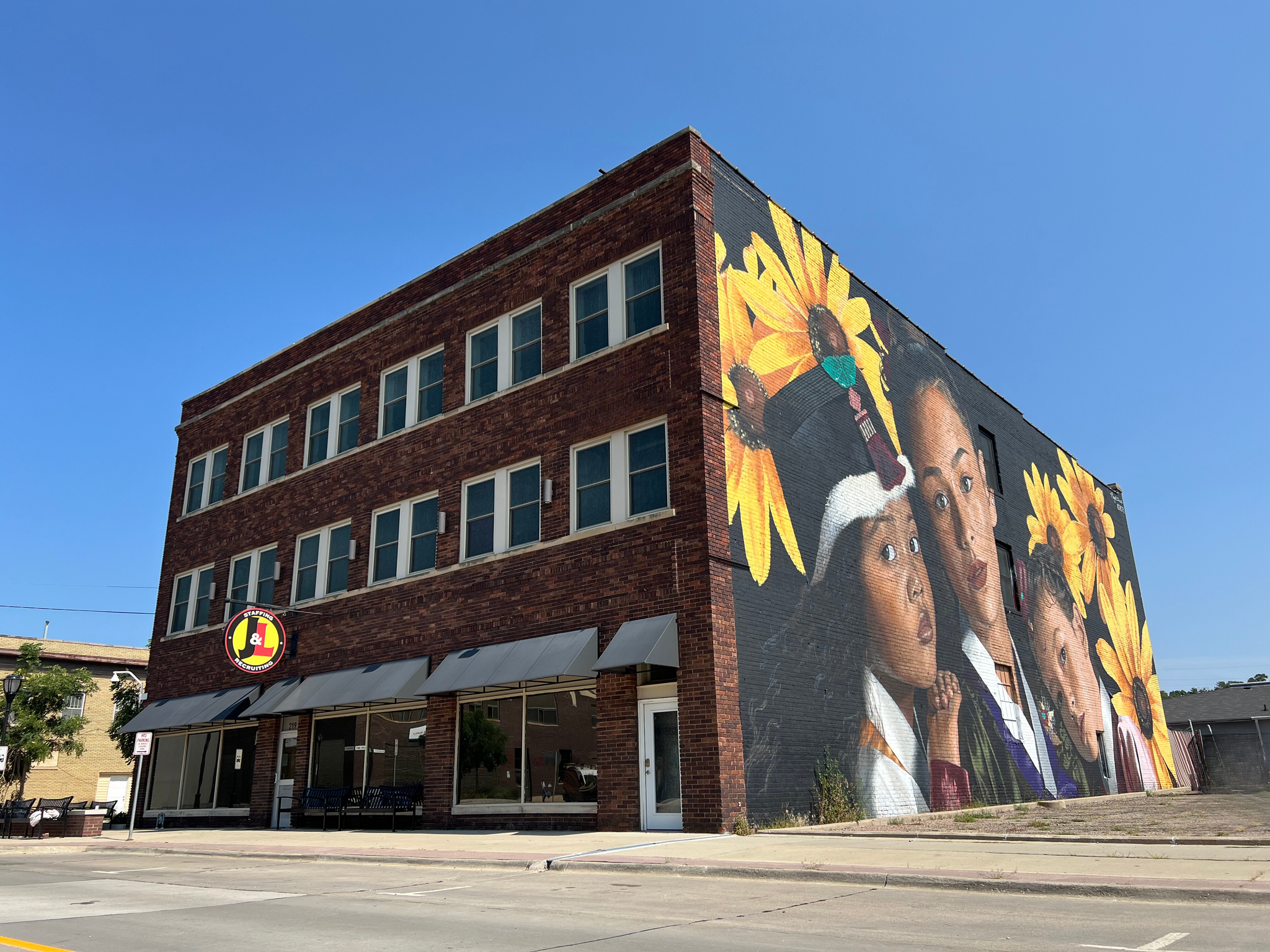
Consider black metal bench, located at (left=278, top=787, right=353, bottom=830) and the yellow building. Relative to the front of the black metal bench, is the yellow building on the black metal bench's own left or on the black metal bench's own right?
on the black metal bench's own right

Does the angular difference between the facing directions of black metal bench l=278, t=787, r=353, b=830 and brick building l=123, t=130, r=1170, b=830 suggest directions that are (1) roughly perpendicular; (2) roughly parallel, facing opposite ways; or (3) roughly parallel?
roughly parallel

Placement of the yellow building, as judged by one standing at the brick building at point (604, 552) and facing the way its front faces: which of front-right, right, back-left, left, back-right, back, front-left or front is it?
right

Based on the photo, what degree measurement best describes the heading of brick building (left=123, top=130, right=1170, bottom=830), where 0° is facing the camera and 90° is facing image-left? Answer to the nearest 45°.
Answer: approximately 45°

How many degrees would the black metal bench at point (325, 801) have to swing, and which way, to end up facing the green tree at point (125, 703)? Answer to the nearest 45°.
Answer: approximately 90° to its right

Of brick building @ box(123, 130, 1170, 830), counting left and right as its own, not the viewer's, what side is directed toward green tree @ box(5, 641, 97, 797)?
right

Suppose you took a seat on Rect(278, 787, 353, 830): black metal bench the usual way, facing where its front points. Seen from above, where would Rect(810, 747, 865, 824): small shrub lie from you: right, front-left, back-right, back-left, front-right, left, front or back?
left

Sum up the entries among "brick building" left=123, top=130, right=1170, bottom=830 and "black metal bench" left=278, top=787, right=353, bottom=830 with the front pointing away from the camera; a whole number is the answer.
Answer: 0

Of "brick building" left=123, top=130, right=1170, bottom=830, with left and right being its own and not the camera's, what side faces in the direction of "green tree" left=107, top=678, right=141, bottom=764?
right

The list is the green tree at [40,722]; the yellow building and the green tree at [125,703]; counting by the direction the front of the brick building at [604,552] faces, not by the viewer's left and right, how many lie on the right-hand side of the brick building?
3

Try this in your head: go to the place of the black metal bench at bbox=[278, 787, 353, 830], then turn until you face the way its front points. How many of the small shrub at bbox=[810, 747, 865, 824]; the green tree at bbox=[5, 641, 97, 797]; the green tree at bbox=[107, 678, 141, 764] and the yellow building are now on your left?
1

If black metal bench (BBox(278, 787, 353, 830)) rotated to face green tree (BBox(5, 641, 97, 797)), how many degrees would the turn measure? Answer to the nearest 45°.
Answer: approximately 90° to its right

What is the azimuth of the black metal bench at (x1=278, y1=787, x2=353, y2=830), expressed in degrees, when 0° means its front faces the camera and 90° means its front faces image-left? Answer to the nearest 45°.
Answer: approximately 45°

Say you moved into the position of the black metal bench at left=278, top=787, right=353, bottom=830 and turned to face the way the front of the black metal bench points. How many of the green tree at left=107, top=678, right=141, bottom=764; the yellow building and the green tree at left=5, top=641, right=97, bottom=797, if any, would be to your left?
0
